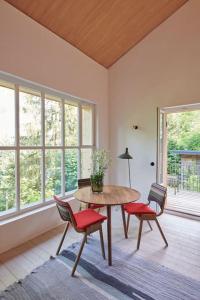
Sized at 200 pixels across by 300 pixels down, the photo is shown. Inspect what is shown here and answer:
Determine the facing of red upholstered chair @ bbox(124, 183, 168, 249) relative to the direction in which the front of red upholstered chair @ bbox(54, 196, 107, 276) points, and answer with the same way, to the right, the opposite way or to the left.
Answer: the opposite way

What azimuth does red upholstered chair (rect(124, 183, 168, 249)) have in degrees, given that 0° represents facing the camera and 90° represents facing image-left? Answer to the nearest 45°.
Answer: approximately 45°

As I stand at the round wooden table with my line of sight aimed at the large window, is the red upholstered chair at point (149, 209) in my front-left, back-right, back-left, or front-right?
back-right

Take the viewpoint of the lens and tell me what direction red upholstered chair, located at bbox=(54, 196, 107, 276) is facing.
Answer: facing away from the viewer and to the right of the viewer

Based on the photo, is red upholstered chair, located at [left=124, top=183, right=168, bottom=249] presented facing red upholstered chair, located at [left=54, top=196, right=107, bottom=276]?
yes
